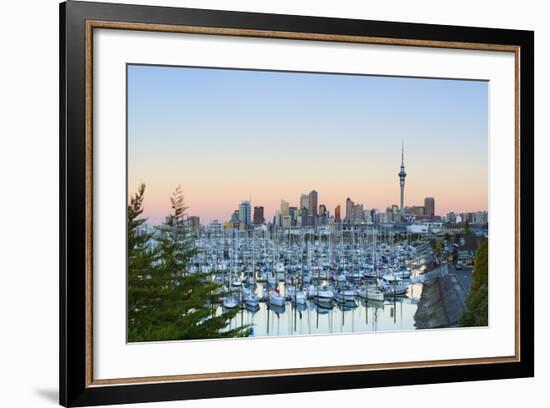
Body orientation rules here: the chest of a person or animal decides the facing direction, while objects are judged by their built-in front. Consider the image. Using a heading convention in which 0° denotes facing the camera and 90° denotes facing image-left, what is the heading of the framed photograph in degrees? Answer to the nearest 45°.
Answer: approximately 315°
